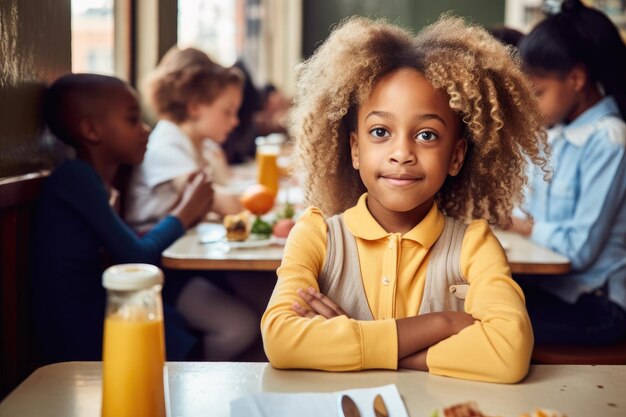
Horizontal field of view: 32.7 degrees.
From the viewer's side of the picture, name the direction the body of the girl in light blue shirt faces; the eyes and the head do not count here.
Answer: to the viewer's left

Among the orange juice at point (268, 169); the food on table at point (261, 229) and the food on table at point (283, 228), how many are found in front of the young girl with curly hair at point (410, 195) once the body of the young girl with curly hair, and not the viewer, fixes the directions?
0

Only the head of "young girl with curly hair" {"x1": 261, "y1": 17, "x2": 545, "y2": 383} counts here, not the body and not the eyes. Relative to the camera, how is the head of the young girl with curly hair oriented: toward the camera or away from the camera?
toward the camera

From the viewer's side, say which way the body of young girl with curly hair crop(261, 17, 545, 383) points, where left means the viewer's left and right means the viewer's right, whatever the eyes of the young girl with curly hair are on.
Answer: facing the viewer

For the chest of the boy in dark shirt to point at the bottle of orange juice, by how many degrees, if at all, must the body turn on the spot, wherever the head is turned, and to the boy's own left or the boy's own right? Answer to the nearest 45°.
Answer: approximately 90° to the boy's own right

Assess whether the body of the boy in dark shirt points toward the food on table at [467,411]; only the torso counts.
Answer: no

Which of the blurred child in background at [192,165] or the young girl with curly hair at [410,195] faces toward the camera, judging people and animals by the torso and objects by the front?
the young girl with curly hair

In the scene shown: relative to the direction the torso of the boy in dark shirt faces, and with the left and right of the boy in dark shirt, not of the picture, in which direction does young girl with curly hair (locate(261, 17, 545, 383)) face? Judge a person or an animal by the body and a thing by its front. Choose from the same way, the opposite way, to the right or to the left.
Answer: to the right

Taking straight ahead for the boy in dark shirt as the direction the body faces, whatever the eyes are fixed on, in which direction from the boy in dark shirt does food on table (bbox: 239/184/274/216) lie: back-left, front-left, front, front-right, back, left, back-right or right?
front-left

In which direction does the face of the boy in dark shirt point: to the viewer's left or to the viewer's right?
to the viewer's right

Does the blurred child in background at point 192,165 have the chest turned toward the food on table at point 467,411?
no

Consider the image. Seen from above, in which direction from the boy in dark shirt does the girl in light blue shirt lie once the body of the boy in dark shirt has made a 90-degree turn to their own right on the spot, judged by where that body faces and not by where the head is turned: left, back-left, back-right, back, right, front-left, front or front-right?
left

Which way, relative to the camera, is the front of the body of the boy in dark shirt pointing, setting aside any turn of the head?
to the viewer's right

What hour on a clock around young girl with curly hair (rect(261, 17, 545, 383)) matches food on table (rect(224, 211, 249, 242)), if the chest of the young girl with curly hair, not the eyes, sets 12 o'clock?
The food on table is roughly at 5 o'clock from the young girl with curly hair.
